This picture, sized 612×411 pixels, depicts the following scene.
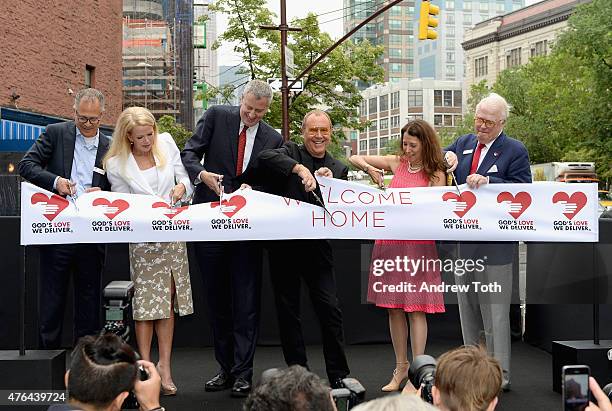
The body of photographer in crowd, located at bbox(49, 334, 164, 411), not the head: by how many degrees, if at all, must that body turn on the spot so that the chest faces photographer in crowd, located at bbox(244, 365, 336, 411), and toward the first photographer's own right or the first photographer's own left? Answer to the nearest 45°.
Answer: approximately 90° to the first photographer's own right

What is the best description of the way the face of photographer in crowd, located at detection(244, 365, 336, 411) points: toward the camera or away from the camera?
away from the camera

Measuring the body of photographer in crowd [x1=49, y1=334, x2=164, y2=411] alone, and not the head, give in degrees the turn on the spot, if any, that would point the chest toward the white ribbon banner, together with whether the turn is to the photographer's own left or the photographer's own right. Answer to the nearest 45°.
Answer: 0° — they already face it

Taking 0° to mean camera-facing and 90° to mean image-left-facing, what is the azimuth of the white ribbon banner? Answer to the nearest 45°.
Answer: approximately 0°

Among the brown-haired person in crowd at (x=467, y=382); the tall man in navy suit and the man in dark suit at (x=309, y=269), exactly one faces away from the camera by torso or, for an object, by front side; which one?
the brown-haired person in crowd

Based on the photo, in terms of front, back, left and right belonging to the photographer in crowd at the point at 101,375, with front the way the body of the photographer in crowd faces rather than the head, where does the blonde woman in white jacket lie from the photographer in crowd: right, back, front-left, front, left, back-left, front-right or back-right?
front-left

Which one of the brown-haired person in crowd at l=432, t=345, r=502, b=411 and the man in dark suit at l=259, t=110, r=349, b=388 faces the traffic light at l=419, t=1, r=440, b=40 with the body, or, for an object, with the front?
the brown-haired person in crowd

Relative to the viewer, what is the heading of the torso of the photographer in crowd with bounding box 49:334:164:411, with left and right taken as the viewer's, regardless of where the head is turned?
facing away from the viewer and to the right of the viewer

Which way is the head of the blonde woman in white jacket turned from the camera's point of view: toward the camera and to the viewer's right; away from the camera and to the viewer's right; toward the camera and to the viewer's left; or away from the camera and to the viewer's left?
toward the camera and to the viewer's right

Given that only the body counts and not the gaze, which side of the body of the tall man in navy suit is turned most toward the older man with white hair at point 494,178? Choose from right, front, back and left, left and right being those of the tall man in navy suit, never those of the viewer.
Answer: left

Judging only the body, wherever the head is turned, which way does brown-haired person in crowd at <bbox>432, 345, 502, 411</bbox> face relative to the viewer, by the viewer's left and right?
facing away from the viewer
